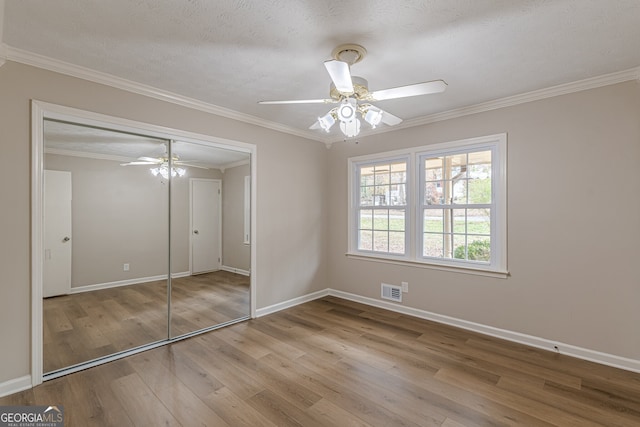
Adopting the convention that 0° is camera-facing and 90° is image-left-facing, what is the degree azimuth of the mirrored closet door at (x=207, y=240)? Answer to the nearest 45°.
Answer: approximately 315°

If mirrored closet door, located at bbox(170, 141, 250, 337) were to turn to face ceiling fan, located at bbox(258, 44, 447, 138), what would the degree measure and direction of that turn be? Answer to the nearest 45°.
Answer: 0° — it already faces it

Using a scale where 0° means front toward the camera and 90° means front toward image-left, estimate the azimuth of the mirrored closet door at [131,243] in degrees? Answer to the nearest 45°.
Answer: approximately 315°
